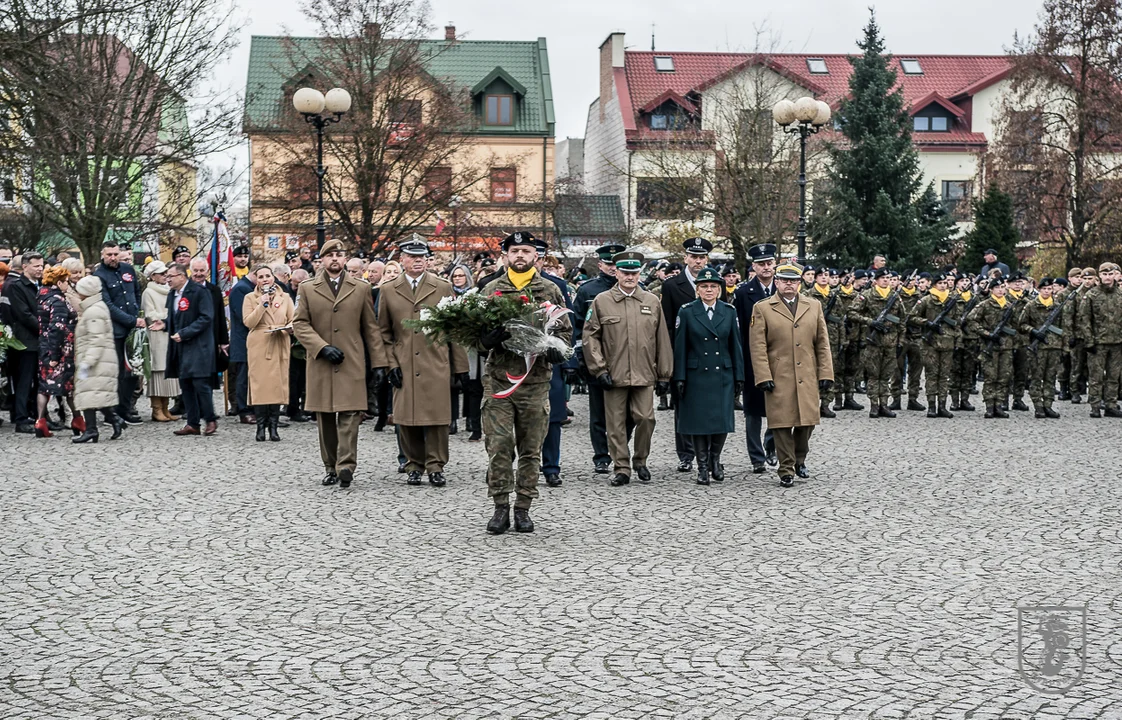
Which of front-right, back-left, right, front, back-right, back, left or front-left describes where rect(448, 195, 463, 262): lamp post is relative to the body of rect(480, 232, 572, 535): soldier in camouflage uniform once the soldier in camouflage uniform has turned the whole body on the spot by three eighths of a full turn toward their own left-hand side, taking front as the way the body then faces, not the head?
front-left

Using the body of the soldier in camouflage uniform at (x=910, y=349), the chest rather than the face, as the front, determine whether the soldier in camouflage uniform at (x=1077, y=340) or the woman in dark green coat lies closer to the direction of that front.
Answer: the woman in dark green coat

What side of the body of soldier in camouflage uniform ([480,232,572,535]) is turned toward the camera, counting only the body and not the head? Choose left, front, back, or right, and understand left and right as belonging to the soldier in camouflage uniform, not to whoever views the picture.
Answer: front

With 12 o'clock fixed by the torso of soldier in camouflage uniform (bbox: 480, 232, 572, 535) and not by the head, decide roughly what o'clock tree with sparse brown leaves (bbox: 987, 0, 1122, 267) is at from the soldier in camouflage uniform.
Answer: The tree with sparse brown leaves is roughly at 7 o'clock from the soldier in camouflage uniform.

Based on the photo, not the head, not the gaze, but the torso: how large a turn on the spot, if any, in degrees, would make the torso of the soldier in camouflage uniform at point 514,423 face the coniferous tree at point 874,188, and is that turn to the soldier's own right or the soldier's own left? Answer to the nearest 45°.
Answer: approximately 180°

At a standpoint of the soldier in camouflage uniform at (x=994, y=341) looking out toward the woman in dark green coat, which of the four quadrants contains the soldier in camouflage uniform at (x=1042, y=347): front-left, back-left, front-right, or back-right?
back-left

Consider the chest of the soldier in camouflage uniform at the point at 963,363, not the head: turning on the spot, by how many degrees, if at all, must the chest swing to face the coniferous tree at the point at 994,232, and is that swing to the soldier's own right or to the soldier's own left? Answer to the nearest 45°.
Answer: approximately 180°

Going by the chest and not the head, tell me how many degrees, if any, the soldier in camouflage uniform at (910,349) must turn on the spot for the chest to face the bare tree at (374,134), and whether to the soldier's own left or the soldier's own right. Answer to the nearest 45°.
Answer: approximately 135° to the soldier's own right

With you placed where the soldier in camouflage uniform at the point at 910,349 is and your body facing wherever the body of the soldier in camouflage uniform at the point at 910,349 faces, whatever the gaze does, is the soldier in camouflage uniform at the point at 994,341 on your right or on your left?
on your left

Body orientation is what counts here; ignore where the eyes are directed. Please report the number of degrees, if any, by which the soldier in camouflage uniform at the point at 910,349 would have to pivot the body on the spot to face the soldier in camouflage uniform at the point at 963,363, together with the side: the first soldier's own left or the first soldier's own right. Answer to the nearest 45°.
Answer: approximately 135° to the first soldier's own left

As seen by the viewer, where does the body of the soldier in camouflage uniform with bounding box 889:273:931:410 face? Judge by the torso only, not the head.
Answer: toward the camera

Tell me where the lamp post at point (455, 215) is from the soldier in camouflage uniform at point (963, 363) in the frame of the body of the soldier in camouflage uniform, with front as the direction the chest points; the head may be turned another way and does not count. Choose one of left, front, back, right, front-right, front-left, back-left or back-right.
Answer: back-right

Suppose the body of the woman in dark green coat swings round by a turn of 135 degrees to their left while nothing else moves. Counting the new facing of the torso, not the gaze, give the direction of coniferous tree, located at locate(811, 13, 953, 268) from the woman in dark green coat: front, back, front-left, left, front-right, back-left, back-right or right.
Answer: front-left
